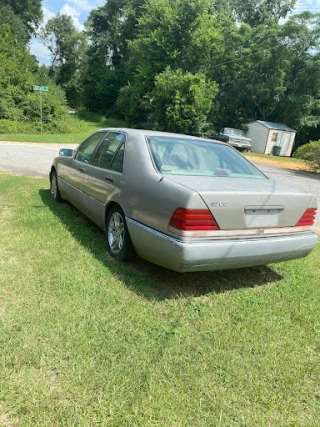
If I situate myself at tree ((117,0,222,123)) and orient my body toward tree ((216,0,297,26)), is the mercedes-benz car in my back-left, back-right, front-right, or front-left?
back-right

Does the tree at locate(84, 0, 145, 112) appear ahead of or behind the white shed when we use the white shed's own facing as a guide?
behind

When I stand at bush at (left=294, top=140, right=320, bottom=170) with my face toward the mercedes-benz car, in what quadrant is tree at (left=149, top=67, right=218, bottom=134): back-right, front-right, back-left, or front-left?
back-right

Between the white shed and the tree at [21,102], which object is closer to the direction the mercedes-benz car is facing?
the tree

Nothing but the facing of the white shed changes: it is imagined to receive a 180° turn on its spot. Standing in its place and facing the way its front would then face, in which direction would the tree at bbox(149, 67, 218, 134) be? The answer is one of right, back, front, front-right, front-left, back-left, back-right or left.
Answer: front-left

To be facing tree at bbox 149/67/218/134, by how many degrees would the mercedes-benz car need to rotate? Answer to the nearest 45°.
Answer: approximately 45° to its right

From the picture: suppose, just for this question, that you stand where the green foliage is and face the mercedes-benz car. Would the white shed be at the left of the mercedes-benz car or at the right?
left

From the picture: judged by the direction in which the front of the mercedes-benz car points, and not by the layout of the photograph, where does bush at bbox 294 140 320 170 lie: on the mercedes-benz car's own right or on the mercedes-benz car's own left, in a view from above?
on the mercedes-benz car's own right

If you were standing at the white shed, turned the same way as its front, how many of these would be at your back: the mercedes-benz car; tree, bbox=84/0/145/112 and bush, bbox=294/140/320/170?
1

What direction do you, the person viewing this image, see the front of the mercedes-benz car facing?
facing away from the viewer and to the left of the viewer

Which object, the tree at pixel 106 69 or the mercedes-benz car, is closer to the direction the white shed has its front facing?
the mercedes-benz car

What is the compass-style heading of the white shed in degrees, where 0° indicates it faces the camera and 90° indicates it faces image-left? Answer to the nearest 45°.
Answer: approximately 315°

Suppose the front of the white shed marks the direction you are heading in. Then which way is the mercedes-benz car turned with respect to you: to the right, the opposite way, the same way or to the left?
the opposite way

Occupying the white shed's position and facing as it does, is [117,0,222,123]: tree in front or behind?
behind
